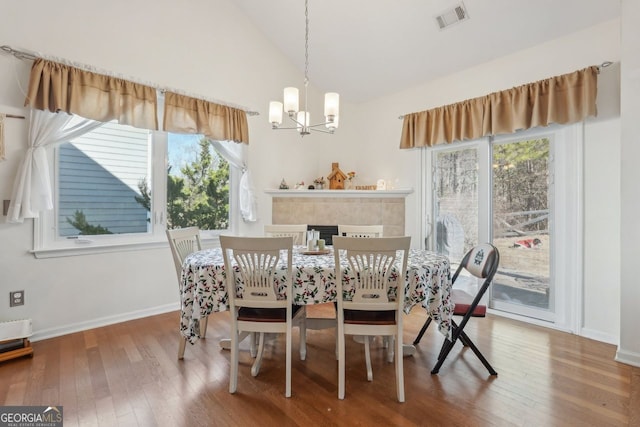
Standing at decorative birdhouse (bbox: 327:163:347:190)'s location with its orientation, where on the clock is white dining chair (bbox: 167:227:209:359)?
The white dining chair is roughly at 1 o'clock from the decorative birdhouse.

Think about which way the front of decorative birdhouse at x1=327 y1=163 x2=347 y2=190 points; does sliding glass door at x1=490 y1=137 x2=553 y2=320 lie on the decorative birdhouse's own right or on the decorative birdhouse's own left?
on the decorative birdhouse's own left

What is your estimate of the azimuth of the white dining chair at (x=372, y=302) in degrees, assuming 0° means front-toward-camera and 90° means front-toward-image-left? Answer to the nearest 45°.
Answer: approximately 180°

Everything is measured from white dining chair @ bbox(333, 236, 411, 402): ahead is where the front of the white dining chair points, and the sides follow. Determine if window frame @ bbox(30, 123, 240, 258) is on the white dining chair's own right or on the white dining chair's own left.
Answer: on the white dining chair's own left

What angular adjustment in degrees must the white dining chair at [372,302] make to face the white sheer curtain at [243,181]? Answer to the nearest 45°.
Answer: approximately 45° to its left

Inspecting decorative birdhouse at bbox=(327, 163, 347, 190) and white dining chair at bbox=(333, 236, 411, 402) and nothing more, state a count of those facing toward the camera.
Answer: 1

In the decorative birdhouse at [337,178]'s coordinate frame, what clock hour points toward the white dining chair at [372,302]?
The white dining chair is roughly at 12 o'clock from the decorative birdhouse.

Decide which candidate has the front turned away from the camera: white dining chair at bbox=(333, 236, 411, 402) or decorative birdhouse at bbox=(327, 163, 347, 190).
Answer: the white dining chair

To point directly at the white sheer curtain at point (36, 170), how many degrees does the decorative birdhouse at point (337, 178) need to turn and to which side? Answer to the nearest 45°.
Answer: approximately 45° to its right

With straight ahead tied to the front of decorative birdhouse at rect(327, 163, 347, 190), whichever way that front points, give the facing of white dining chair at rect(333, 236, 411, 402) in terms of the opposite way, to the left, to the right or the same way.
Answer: the opposite way

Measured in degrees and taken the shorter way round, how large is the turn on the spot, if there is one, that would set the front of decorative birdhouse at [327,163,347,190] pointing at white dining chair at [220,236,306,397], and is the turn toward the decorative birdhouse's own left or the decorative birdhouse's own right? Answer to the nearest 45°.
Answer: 0° — it already faces it

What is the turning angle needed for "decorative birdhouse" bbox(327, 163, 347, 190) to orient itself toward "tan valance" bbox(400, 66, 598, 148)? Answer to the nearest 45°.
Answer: approximately 45° to its left
